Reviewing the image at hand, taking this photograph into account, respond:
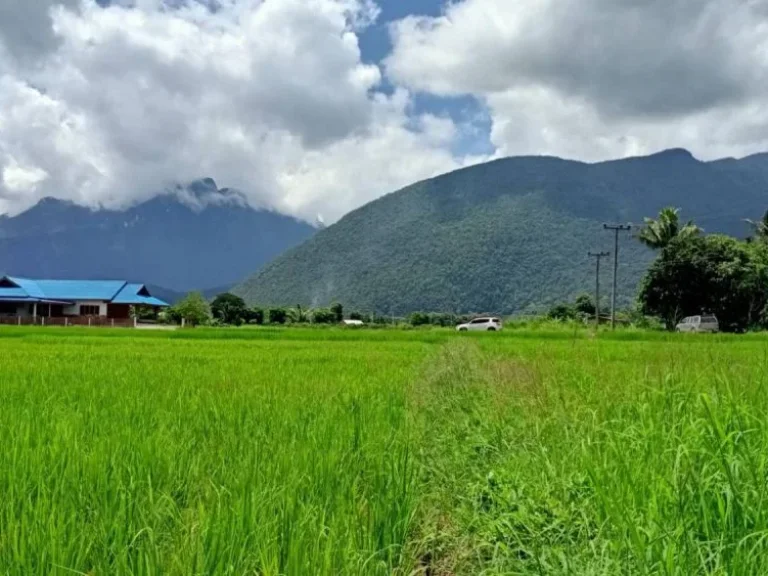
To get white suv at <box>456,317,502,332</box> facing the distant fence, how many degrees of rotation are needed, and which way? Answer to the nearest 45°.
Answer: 0° — it already faces it

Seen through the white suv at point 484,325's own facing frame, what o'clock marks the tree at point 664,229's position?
The tree is roughly at 5 o'clock from the white suv.

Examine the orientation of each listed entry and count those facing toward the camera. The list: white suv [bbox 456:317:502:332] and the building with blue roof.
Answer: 1

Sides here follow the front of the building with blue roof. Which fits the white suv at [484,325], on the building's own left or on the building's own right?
on the building's own left

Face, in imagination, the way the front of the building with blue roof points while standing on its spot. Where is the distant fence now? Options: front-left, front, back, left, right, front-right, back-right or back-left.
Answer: front

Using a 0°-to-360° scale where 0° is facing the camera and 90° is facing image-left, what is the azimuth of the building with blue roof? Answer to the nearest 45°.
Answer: approximately 0°

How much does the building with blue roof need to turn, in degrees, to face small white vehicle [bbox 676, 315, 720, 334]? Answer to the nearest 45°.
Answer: approximately 45° to its left

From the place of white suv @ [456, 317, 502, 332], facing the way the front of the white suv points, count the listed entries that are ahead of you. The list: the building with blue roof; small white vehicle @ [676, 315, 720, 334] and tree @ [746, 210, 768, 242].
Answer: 1

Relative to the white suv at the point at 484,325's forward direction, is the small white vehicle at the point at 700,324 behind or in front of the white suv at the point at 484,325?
behind

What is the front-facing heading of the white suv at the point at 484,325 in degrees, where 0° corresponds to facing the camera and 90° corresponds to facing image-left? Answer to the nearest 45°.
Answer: approximately 90°

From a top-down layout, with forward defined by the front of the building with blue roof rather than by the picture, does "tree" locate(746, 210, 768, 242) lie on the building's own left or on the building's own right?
on the building's own left
